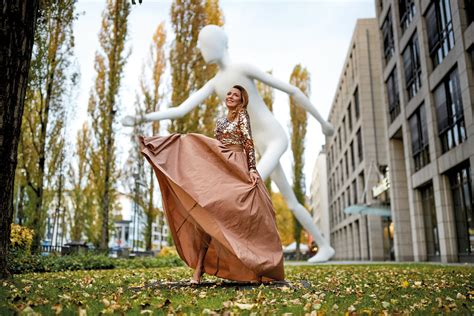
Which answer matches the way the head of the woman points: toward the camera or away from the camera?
toward the camera

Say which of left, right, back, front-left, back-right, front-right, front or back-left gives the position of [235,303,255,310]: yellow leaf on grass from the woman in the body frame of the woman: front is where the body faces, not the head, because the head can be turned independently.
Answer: front-left

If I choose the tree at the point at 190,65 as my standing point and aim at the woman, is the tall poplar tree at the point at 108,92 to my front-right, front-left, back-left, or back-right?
front-right

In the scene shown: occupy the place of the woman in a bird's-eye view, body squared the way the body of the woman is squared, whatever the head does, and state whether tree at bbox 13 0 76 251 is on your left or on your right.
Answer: on your right

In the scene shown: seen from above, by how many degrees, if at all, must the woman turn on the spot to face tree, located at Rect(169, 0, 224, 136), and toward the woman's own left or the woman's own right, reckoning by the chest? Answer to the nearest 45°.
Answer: approximately 135° to the woman's own right

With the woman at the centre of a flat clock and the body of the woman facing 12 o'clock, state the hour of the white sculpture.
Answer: The white sculpture is roughly at 5 o'clock from the woman.

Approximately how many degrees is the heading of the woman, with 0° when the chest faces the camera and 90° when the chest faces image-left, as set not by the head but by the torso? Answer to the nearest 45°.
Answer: approximately 45°

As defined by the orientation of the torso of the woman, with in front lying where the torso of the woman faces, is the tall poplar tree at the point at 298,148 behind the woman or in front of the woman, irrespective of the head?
behind

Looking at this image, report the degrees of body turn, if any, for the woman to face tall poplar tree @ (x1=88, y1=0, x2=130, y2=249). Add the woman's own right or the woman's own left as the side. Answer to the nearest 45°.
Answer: approximately 135° to the woman's own right
